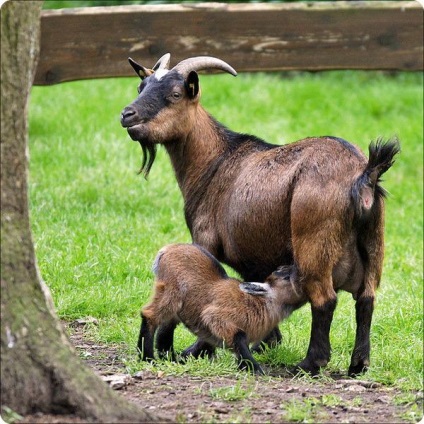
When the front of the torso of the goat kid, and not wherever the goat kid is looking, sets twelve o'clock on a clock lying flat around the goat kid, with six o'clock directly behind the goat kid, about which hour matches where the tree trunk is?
The tree trunk is roughly at 4 o'clock from the goat kid.

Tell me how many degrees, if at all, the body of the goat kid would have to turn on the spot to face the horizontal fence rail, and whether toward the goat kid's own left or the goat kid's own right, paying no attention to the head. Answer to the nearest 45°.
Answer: approximately 90° to the goat kid's own left

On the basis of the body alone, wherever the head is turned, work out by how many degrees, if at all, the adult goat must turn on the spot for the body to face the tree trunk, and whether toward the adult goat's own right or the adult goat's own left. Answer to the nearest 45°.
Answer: approximately 90° to the adult goat's own left

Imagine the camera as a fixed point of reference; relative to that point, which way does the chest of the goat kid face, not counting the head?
to the viewer's right

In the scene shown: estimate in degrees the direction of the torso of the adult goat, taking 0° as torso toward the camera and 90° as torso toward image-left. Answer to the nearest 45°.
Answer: approximately 135°
